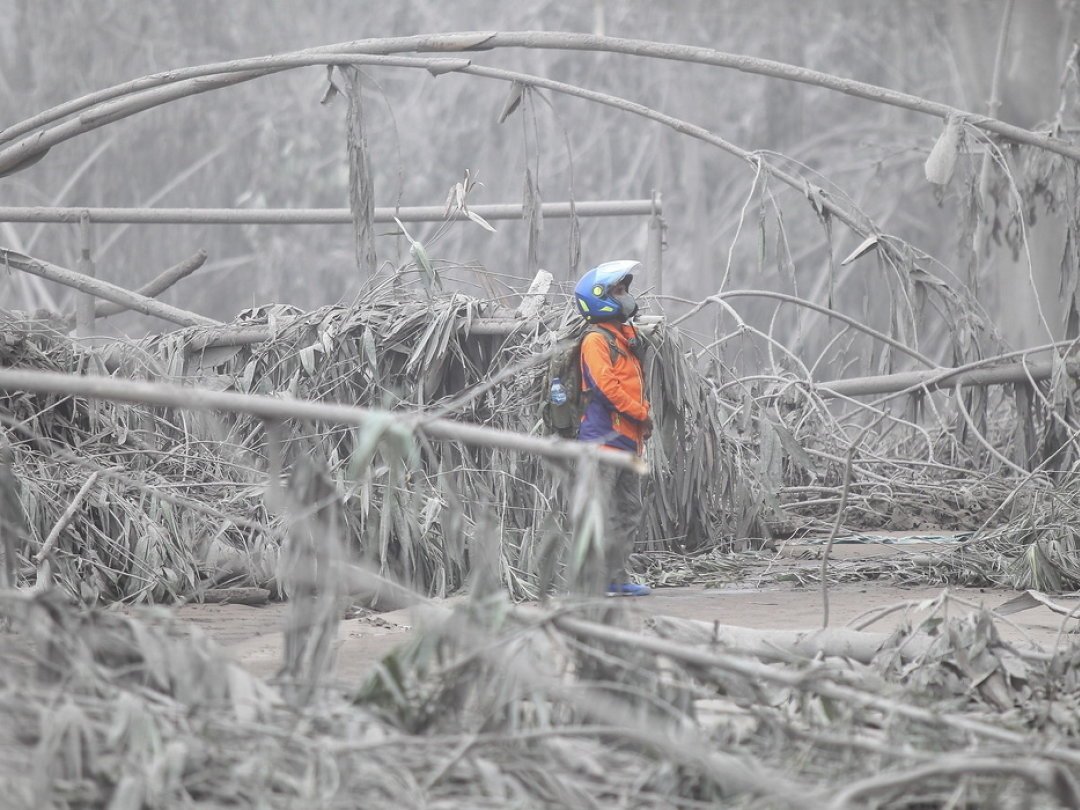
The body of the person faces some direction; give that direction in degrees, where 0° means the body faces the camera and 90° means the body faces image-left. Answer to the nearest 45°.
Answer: approximately 270°

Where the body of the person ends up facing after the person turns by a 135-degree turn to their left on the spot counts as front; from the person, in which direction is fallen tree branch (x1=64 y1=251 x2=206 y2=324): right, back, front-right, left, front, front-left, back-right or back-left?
front

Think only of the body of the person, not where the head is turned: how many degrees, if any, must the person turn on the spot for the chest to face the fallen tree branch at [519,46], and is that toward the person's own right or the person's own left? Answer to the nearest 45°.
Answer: approximately 90° to the person's own left

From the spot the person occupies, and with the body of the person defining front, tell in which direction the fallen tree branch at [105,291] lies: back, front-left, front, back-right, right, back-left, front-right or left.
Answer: back-left

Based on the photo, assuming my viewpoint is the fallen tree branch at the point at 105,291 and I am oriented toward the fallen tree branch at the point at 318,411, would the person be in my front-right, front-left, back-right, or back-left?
front-left

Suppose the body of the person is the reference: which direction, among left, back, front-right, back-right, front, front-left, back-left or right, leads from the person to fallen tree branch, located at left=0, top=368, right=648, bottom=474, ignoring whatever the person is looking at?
right

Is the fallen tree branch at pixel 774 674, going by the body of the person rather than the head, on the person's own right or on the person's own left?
on the person's own right

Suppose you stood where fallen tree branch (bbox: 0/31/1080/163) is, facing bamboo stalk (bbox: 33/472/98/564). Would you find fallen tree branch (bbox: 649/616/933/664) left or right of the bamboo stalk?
left

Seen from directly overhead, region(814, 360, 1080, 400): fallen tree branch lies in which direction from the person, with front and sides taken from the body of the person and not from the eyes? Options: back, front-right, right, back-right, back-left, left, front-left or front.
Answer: front-left

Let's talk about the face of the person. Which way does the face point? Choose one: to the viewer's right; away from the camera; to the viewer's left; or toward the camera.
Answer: to the viewer's right

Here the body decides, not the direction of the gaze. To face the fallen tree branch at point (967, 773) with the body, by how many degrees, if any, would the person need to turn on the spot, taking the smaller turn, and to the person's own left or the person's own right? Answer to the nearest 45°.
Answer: approximately 90° to the person's own right

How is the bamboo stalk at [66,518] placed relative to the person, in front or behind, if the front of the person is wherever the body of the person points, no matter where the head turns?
behind
